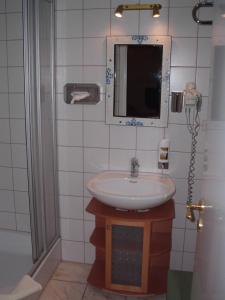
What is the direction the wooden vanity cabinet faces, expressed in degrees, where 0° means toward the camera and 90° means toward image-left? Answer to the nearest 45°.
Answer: approximately 0°

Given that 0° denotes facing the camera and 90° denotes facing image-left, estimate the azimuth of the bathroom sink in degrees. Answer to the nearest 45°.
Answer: approximately 0°

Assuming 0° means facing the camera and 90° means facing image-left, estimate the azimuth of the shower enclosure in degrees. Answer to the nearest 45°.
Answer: approximately 315°
